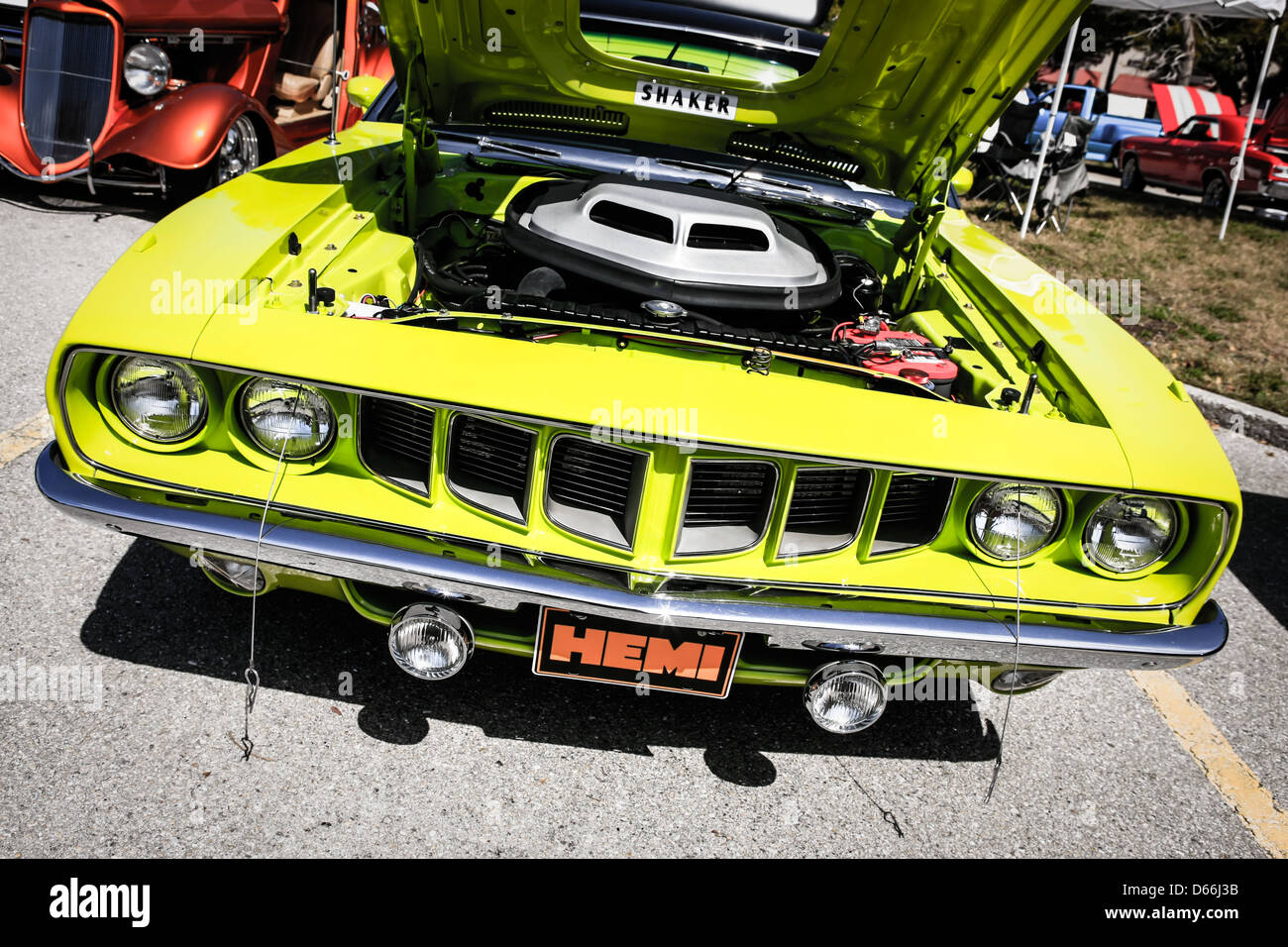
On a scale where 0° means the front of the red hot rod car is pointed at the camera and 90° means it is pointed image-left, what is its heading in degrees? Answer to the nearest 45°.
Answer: approximately 45°

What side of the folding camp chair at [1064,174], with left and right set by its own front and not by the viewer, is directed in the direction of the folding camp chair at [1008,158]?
right

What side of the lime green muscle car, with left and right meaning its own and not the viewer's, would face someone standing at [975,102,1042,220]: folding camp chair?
back

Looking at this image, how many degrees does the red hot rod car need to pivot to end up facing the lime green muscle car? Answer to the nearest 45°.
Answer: approximately 45° to its left

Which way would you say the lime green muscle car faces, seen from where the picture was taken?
facing the viewer

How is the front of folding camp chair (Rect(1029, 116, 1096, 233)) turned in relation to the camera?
facing the viewer and to the left of the viewer

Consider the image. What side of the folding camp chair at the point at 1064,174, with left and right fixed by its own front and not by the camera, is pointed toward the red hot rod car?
front

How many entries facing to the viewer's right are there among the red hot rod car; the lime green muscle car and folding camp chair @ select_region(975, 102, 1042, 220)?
0

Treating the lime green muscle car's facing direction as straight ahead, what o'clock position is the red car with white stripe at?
The red car with white stripe is roughly at 7 o'clock from the lime green muscle car.

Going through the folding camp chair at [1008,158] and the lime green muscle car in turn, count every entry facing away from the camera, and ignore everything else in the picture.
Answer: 0

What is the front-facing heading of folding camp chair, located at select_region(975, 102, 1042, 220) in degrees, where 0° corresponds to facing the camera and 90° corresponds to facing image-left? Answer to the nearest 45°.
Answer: approximately 45°
